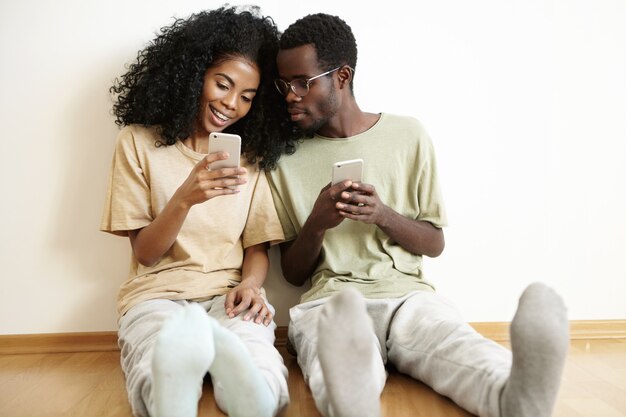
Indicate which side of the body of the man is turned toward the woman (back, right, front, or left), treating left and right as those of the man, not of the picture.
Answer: right

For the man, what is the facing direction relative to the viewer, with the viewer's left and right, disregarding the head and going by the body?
facing the viewer

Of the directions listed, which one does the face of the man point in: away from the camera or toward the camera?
toward the camera

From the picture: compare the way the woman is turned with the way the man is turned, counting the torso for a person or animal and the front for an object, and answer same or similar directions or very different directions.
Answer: same or similar directions

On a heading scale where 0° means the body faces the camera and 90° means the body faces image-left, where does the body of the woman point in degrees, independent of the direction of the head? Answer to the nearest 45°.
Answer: approximately 0°

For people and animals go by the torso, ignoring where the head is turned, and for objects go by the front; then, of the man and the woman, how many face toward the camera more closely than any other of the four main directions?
2

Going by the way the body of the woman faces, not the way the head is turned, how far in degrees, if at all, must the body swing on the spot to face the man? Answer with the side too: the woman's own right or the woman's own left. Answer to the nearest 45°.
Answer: approximately 90° to the woman's own left
